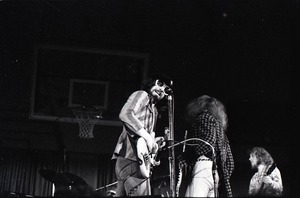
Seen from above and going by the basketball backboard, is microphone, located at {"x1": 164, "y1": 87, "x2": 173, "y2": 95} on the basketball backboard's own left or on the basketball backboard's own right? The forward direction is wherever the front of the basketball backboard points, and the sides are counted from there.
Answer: on the basketball backboard's own left

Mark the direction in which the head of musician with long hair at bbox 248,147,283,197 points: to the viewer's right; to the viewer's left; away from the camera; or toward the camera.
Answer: to the viewer's left

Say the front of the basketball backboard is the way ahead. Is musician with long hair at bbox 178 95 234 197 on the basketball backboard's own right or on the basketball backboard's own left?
on the basketball backboard's own left

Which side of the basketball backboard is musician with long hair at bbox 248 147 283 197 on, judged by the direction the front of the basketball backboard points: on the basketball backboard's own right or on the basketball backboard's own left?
on the basketball backboard's own left

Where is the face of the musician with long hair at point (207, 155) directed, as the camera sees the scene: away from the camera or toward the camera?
away from the camera

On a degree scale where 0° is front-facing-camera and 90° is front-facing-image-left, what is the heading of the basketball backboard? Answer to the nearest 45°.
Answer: approximately 0°

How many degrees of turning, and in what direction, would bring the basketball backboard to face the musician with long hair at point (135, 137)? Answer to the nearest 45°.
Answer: approximately 45° to its left
